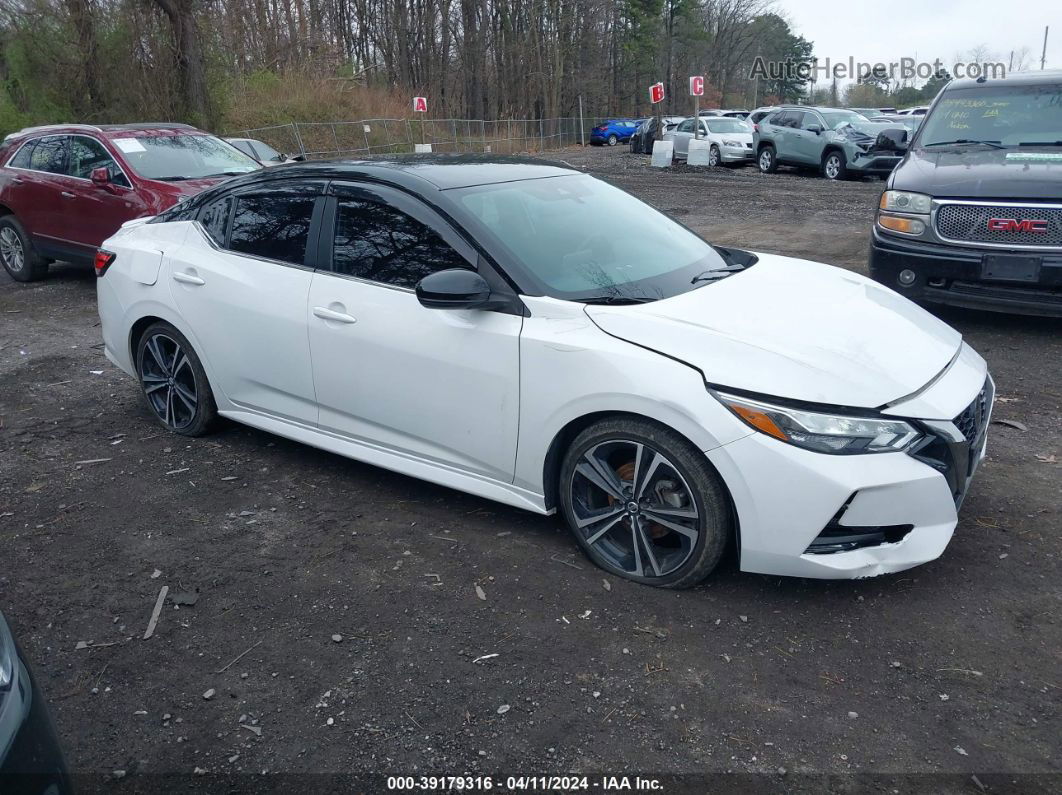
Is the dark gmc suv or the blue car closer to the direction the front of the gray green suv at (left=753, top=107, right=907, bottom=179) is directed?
the dark gmc suv

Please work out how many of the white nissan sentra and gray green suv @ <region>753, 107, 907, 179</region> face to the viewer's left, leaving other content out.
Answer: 0

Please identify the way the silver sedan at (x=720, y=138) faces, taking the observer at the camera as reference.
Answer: facing the viewer and to the right of the viewer

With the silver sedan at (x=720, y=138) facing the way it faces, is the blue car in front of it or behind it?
behind

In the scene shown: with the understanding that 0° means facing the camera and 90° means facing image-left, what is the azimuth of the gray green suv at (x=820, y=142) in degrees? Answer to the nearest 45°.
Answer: approximately 315°

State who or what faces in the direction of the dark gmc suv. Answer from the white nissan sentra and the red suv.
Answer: the red suv

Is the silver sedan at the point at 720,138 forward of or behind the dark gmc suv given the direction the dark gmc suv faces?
behind

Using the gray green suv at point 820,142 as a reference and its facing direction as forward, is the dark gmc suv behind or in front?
in front

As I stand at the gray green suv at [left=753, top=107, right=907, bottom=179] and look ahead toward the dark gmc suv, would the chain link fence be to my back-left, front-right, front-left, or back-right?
back-right

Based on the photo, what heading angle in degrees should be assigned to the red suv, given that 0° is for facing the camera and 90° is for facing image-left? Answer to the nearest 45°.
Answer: approximately 315°

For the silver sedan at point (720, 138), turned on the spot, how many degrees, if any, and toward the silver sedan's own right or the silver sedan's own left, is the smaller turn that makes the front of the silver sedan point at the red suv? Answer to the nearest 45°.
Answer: approximately 45° to the silver sedan's own right
